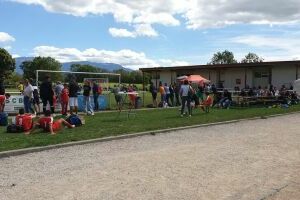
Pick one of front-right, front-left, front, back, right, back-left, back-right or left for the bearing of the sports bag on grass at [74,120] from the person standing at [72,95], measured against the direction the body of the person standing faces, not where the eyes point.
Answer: back

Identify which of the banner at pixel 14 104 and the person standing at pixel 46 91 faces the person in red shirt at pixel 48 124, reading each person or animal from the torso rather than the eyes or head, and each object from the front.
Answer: the banner

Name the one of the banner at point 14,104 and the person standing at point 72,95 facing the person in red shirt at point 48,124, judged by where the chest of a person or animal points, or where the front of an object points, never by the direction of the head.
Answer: the banner

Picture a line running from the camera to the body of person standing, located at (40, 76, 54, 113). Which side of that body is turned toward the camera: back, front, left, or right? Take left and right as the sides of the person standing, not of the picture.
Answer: back

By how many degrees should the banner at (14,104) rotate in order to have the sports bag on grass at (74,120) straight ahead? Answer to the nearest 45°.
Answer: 0° — it already faces it

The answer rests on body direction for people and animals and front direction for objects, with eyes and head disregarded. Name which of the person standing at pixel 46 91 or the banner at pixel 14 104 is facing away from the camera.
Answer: the person standing

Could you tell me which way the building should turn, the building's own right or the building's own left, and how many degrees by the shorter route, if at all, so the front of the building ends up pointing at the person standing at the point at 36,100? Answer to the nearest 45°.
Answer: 0° — it already faces them

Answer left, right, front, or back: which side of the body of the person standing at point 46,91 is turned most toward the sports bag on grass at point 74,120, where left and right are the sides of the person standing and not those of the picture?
back

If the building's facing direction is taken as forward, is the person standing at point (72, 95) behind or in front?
in front

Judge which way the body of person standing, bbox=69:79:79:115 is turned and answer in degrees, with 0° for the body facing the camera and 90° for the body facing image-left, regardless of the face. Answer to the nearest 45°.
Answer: approximately 180°

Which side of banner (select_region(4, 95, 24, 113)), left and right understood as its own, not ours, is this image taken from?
front

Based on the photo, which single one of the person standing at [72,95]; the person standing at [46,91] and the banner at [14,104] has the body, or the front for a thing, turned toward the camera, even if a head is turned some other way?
the banner

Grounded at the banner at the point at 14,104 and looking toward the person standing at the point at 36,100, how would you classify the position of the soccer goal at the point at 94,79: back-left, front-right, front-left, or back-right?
front-left

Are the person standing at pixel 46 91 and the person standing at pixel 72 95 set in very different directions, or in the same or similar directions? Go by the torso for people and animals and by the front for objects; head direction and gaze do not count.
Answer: same or similar directions

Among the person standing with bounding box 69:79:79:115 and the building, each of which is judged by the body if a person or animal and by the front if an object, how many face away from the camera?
1
